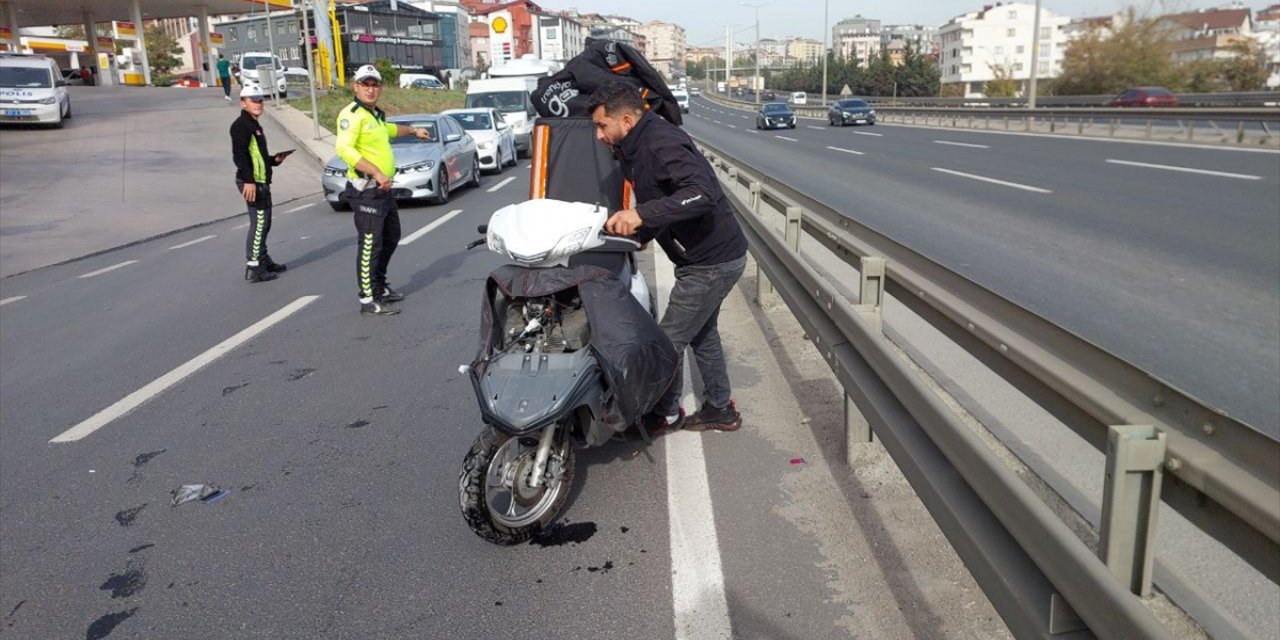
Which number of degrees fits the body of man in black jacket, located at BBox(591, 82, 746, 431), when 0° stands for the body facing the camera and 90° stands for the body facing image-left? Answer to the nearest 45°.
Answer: approximately 90°

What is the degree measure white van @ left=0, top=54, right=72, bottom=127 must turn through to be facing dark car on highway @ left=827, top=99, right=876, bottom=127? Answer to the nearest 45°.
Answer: approximately 90° to its left

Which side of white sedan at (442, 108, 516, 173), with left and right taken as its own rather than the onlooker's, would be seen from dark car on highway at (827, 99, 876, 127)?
back

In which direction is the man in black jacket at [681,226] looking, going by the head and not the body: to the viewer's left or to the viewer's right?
to the viewer's left

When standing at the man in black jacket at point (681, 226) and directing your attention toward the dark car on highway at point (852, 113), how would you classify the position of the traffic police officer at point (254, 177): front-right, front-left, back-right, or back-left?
front-left

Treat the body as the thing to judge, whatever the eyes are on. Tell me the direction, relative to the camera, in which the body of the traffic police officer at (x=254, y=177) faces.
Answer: to the viewer's right

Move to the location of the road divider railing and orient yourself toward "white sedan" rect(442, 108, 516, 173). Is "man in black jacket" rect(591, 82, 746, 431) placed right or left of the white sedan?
left

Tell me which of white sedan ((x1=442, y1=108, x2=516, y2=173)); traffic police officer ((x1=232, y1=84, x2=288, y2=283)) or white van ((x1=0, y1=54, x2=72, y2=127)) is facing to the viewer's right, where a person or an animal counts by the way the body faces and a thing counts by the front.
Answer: the traffic police officer

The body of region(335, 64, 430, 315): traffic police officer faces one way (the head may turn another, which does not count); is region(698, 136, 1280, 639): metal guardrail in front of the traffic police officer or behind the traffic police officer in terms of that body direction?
in front

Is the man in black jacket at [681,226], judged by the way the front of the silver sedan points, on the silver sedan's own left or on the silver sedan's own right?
on the silver sedan's own left

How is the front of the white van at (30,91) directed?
toward the camera

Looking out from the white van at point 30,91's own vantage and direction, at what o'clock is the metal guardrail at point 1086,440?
The metal guardrail is roughly at 12 o'clock from the white van.

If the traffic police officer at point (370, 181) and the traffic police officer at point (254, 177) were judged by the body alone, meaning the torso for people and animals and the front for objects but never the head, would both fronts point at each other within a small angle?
no

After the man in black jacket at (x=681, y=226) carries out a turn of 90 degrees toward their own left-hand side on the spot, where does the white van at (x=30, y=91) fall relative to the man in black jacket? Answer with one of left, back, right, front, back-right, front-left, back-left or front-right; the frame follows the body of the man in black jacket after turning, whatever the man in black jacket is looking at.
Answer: back-right

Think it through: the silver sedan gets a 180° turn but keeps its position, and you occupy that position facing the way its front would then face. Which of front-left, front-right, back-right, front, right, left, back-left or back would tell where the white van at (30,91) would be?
left

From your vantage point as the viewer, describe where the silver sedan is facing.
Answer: facing the viewer and to the left of the viewer

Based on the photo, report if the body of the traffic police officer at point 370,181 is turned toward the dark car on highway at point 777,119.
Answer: no
